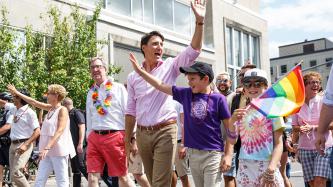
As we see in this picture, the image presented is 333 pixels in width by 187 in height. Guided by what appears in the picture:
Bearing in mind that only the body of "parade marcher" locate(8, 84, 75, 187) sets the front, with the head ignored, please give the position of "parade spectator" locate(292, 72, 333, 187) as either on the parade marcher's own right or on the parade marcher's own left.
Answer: on the parade marcher's own left

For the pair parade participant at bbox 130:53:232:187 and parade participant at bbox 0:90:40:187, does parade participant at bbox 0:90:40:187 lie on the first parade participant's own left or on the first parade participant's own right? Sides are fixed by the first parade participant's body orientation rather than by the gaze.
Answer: on the first parade participant's own right

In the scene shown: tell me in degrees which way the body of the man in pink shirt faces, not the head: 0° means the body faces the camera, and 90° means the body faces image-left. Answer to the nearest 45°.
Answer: approximately 315°

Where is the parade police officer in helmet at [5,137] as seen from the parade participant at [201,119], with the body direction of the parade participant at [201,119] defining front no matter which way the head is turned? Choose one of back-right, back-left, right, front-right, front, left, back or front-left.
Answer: right

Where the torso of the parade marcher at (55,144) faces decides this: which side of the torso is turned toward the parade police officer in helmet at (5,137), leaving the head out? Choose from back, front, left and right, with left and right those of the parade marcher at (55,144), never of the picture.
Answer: right

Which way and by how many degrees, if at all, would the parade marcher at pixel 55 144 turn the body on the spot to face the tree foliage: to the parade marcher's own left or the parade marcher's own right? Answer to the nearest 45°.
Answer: approximately 135° to the parade marcher's own right

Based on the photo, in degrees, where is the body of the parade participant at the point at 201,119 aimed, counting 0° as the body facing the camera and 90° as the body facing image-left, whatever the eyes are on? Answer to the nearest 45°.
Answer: approximately 45°

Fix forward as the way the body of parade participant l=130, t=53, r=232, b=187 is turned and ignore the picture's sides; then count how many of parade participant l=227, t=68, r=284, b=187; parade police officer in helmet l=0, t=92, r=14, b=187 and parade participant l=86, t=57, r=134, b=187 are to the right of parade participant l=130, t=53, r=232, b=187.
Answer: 2
